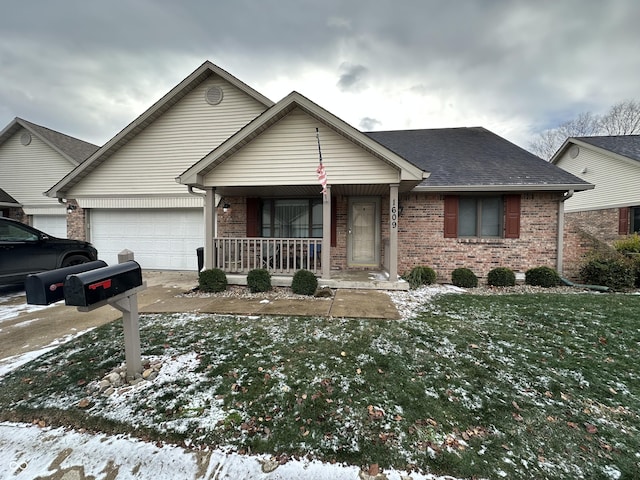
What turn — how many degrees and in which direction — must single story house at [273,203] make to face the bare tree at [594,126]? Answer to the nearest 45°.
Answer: approximately 135° to its left

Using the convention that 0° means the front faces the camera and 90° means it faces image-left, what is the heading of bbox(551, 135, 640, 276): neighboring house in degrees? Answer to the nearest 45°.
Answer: approximately 45°

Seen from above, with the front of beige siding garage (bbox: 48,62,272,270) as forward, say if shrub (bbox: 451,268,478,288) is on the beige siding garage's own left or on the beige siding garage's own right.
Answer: on the beige siding garage's own left

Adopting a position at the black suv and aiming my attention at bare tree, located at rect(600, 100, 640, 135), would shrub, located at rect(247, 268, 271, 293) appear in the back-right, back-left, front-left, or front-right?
front-right

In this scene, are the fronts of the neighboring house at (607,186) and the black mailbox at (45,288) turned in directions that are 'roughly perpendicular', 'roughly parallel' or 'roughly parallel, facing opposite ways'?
roughly parallel

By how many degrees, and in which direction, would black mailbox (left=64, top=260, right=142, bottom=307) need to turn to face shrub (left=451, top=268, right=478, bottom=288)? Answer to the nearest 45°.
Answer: approximately 135° to its left

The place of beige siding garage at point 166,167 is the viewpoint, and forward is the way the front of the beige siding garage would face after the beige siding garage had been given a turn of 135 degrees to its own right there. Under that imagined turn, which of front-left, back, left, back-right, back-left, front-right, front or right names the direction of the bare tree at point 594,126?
back-right

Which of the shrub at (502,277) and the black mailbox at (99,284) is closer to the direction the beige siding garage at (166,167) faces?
the black mailbox

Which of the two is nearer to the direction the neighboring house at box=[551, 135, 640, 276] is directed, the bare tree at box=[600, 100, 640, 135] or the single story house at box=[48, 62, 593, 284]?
the single story house

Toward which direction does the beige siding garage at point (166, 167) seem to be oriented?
toward the camera

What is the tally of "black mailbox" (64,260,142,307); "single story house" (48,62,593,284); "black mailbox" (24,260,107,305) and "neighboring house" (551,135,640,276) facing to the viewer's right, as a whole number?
0

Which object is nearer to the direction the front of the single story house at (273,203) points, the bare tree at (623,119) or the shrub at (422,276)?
the shrub

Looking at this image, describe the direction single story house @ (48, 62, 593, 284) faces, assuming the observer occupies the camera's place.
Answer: facing the viewer

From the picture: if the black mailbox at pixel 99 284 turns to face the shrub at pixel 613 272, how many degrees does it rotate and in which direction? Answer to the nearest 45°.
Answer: approximately 135° to its left
